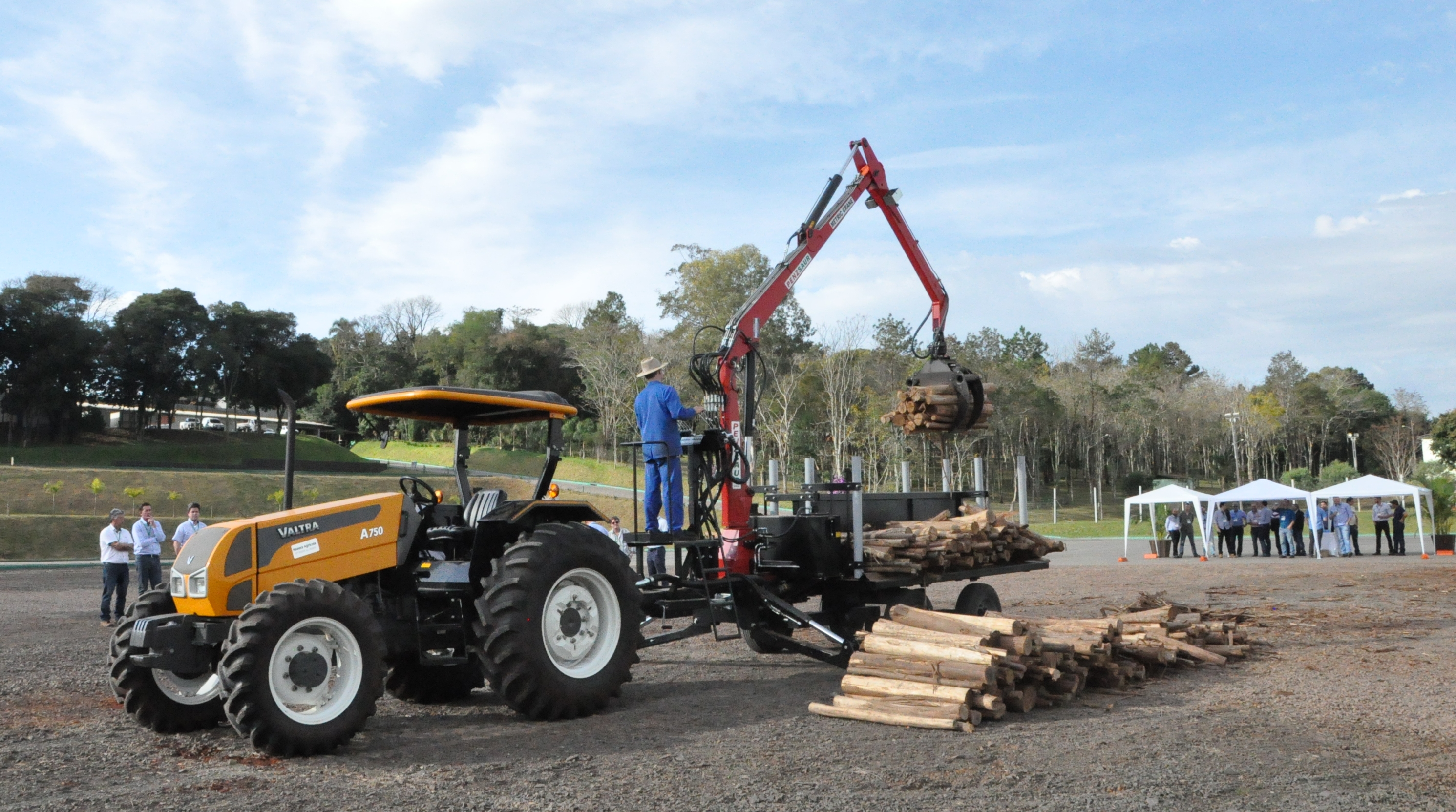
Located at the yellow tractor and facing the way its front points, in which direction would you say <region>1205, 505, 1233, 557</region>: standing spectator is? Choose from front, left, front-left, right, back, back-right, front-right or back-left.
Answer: back

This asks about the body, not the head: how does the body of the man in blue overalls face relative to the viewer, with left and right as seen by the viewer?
facing away from the viewer and to the right of the viewer

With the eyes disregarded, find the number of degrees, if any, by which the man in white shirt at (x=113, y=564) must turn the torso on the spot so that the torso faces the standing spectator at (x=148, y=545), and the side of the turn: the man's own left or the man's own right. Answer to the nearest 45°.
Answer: approximately 90° to the man's own left

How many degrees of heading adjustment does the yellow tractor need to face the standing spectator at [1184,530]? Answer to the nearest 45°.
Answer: approximately 180°

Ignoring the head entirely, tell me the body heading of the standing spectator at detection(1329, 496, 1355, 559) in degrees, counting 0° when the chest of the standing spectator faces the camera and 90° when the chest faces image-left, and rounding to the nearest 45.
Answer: approximately 45°

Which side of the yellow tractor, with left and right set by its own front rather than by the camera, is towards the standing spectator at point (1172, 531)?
back

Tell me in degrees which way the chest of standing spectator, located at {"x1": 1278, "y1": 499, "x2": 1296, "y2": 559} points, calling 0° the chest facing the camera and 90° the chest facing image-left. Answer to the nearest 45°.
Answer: approximately 45°

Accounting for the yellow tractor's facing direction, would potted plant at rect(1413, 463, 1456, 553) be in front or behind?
behind

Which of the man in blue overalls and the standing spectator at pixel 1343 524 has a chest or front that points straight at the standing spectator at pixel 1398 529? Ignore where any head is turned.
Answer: the man in blue overalls

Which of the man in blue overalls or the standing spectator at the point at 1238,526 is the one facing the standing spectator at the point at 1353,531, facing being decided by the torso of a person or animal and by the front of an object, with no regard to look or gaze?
the man in blue overalls

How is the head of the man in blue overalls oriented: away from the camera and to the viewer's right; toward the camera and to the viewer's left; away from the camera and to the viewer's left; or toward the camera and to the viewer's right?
away from the camera and to the viewer's right
